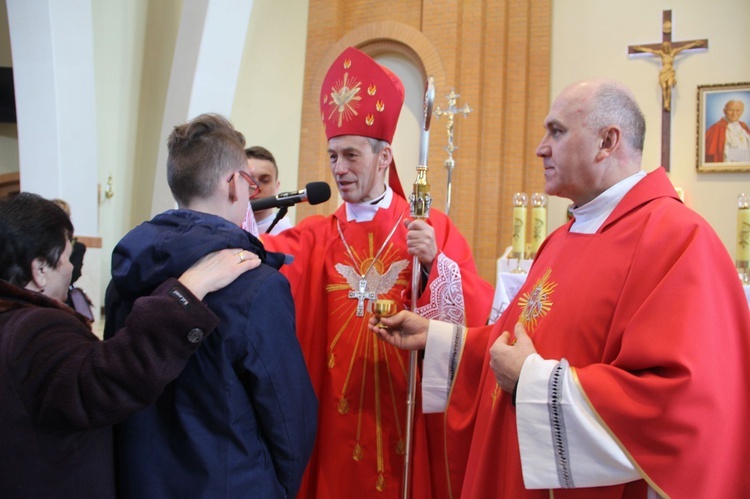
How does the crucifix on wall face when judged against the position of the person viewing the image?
facing the viewer

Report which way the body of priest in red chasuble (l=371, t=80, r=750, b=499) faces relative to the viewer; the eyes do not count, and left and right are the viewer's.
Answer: facing the viewer and to the left of the viewer

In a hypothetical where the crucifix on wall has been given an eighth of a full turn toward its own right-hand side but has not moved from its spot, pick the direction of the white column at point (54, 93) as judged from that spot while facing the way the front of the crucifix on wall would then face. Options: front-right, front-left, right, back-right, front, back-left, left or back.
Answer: front

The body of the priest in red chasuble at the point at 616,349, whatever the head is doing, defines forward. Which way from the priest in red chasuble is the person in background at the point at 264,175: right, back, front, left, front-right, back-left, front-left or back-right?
right

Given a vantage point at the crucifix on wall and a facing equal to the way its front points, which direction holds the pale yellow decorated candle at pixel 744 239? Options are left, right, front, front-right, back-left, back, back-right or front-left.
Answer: front

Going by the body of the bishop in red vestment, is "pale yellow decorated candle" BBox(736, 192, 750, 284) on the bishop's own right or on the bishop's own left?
on the bishop's own left

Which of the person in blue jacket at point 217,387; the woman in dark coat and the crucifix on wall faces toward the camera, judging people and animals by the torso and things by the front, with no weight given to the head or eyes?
the crucifix on wall

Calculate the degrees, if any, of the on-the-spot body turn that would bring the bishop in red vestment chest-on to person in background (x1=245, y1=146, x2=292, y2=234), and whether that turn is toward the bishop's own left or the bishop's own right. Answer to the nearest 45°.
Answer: approximately 135° to the bishop's own right

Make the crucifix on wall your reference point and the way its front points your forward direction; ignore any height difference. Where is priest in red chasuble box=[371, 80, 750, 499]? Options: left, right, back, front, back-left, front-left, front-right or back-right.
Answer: front

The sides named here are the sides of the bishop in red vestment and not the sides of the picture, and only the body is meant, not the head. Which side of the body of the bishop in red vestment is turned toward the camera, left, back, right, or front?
front

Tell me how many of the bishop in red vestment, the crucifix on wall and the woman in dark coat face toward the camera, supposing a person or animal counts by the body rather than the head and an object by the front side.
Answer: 2

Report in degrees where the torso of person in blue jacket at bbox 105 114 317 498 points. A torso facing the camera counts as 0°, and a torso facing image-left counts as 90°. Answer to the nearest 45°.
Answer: approximately 225°

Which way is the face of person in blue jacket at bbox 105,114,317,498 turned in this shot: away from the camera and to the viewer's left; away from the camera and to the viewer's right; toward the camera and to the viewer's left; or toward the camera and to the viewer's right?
away from the camera and to the viewer's right
